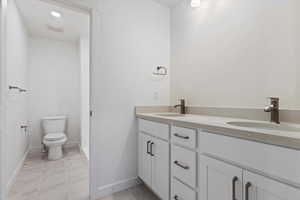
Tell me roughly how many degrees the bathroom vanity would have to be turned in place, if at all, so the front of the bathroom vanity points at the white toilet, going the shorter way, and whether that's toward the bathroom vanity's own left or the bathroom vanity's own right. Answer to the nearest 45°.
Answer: approximately 45° to the bathroom vanity's own right

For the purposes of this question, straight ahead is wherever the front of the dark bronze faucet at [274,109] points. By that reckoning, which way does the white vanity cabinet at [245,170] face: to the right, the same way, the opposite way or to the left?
the same way

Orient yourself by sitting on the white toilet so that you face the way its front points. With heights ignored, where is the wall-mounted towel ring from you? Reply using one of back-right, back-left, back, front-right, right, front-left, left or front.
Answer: front-left

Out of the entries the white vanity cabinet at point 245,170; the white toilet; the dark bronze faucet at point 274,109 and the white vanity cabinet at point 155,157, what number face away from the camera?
0

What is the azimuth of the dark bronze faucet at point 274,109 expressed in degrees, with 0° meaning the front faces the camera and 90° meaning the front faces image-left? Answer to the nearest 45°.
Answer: approximately 45°

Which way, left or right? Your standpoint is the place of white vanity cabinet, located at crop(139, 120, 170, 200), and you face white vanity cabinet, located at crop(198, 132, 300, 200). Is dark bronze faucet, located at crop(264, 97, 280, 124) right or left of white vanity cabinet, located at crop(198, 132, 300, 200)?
left

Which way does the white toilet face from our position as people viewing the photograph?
facing the viewer

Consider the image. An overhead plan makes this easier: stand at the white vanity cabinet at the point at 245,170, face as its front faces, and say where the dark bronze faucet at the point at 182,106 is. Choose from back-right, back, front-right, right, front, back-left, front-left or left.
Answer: right

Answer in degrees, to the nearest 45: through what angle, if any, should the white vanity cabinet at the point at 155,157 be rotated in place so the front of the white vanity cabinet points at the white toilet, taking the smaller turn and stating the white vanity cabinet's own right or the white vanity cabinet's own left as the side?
approximately 90° to the white vanity cabinet's own right

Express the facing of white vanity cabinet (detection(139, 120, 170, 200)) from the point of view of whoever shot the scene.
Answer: facing the viewer and to the left of the viewer

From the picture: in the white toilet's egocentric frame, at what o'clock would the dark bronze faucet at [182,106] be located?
The dark bronze faucet is roughly at 11 o'clock from the white toilet.
